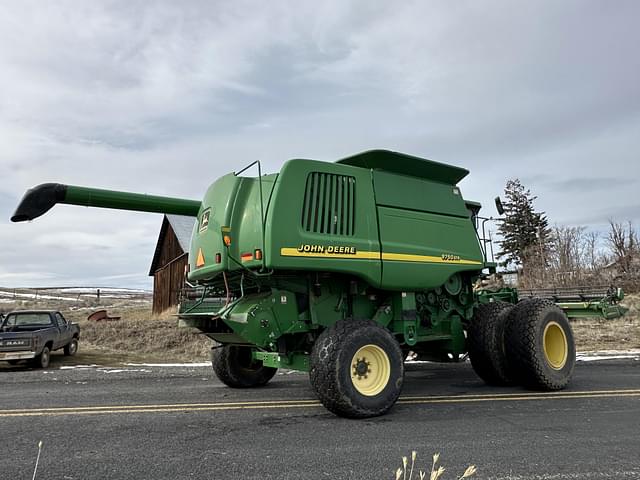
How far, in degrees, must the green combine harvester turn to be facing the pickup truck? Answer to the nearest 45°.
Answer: approximately 90° to its left

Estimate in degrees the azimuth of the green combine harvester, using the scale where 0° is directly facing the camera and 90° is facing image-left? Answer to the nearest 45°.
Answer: approximately 225°

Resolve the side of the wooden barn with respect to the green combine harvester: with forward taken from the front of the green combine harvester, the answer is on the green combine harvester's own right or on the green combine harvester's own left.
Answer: on the green combine harvester's own left

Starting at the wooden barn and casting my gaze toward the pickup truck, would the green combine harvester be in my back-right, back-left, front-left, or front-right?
front-left

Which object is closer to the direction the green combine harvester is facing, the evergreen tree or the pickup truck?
the evergreen tree

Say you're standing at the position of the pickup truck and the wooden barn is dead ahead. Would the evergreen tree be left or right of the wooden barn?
right
